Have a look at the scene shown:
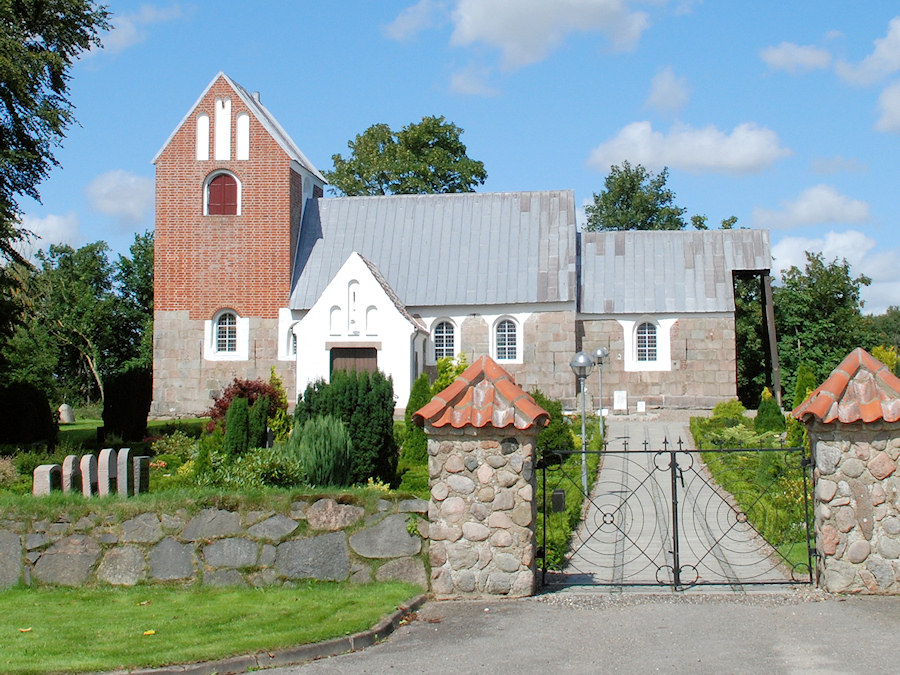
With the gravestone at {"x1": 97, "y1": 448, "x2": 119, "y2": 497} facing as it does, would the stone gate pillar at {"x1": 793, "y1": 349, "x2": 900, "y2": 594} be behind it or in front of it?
in front

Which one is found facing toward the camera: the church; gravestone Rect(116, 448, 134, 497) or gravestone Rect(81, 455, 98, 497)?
the church

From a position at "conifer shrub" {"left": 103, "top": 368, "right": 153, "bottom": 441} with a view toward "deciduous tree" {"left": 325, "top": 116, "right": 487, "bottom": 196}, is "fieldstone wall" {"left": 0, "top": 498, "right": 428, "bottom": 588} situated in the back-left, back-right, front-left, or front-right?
back-right

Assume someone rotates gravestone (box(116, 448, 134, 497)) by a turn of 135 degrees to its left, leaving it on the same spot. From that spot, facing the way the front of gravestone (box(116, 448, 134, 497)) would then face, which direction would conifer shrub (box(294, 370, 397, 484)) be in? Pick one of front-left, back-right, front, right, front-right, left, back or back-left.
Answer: right

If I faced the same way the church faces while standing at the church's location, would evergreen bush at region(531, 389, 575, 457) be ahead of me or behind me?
ahead

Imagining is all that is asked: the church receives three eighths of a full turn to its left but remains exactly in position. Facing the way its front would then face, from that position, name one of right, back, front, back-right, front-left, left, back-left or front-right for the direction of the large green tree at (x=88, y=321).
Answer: left

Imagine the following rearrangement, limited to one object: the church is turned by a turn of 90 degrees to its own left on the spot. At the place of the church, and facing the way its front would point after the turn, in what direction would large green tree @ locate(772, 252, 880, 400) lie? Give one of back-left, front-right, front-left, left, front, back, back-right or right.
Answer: front-left

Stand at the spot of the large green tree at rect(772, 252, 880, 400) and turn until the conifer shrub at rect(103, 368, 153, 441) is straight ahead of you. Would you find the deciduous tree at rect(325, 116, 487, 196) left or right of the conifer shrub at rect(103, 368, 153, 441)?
right
